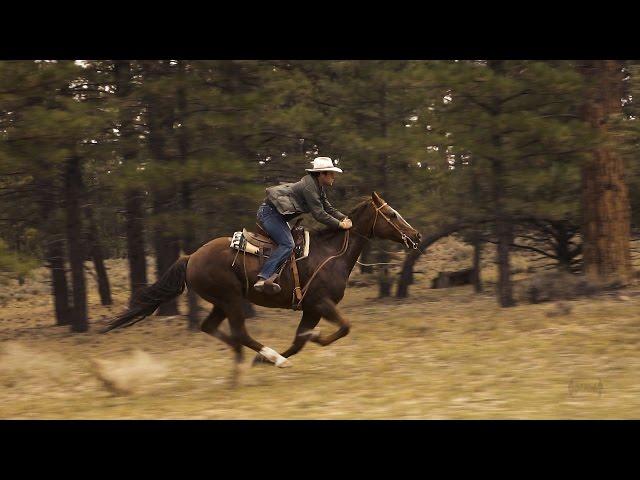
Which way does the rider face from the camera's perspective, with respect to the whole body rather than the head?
to the viewer's right

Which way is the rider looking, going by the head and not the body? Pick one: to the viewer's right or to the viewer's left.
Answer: to the viewer's right

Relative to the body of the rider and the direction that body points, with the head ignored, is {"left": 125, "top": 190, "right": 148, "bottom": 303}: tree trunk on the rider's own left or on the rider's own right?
on the rider's own left

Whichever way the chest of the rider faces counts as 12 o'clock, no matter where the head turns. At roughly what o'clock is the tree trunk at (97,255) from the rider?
The tree trunk is roughly at 8 o'clock from the rider.

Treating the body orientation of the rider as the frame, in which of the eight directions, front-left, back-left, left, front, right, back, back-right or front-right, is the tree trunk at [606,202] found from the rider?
front-left

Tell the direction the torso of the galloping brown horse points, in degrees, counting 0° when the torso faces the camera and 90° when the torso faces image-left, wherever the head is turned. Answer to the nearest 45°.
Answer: approximately 270°

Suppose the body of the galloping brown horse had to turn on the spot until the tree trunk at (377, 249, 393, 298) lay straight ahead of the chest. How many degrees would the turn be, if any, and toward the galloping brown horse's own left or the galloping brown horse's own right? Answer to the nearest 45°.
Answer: approximately 90° to the galloping brown horse's own left
